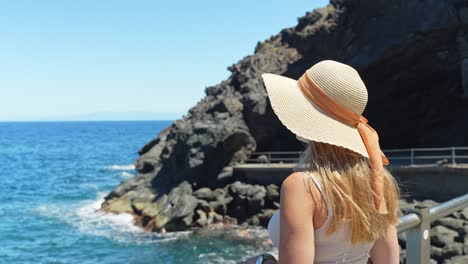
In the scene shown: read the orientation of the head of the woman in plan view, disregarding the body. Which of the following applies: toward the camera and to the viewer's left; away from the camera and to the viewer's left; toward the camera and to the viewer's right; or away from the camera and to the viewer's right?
away from the camera and to the viewer's left

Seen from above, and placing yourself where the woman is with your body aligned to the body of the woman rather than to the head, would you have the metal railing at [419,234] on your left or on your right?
on your right

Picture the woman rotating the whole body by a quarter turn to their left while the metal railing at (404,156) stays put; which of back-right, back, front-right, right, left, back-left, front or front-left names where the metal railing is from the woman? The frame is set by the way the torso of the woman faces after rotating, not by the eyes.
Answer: back-right

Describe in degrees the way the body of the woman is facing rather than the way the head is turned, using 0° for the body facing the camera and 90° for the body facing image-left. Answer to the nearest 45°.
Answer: approximately 135°

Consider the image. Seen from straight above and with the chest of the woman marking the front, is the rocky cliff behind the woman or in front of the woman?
in front
